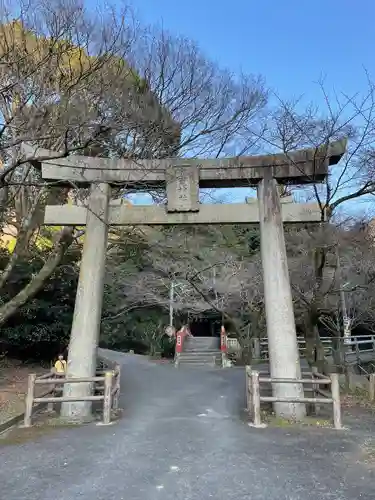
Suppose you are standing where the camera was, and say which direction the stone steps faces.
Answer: facing the viewer

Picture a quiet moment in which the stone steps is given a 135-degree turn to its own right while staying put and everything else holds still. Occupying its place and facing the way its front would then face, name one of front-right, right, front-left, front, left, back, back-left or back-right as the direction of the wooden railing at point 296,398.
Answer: back-left

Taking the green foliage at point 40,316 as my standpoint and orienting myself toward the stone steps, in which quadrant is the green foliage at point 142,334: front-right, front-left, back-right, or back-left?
front-left

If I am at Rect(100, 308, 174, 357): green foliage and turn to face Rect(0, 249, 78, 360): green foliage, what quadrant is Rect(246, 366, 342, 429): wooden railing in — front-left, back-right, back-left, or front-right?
front-left

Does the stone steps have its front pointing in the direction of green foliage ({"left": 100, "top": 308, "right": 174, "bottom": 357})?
no

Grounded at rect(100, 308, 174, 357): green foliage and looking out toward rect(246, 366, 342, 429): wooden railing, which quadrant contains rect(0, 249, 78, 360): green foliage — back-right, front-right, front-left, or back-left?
front-right

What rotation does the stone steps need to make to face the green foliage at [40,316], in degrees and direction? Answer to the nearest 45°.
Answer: approximately 45° to its right
